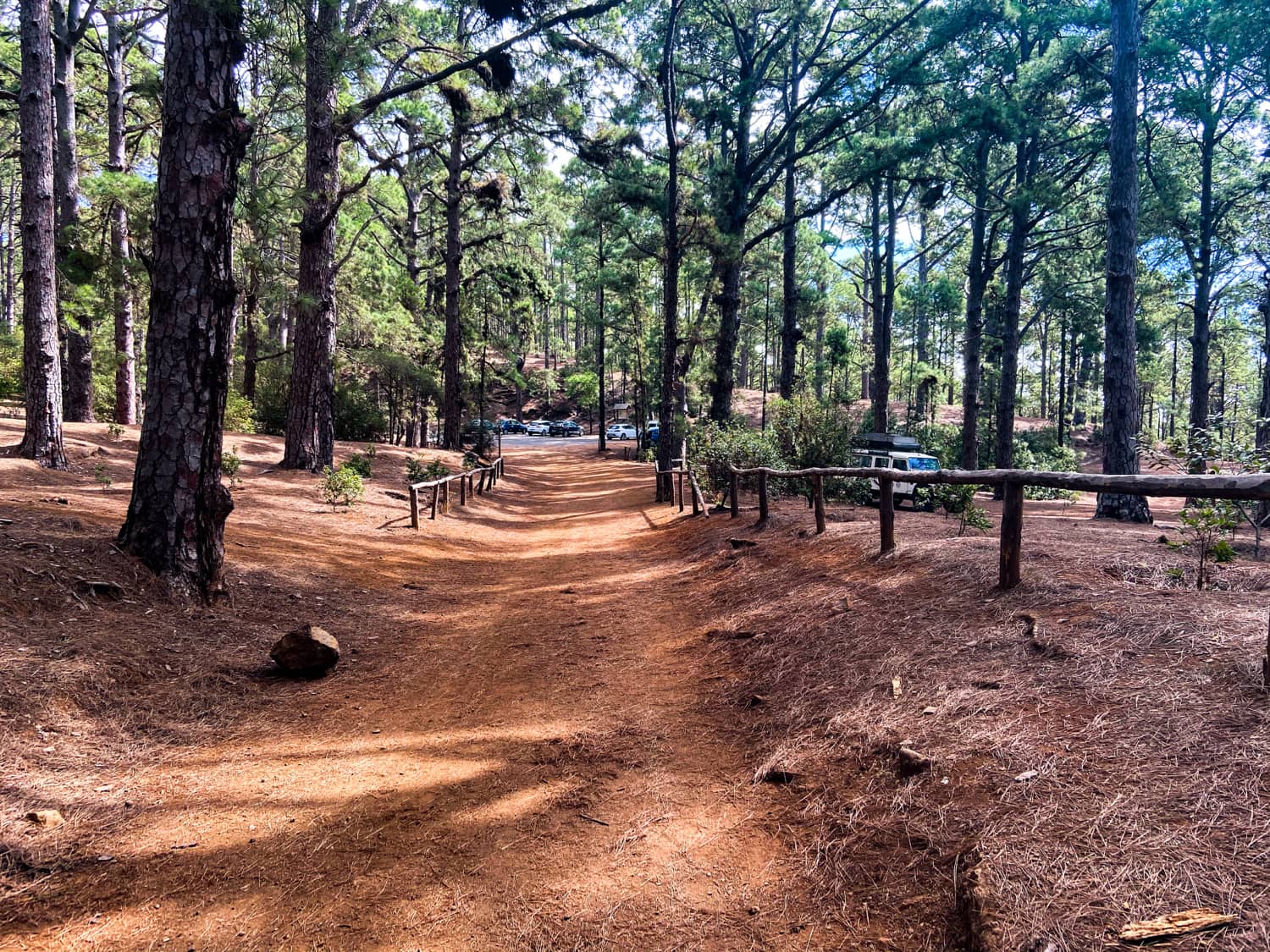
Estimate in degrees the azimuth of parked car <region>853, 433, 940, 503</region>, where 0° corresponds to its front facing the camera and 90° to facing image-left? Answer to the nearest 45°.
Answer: approximately 315°

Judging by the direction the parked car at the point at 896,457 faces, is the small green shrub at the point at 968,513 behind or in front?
in front

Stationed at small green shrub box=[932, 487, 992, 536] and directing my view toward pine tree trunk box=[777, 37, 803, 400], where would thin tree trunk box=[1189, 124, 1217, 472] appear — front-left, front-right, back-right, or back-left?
front-right

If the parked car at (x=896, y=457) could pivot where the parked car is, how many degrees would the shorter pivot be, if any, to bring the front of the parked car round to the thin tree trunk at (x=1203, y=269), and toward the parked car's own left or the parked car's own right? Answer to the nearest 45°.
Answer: approximately 90° to the parked car's own left

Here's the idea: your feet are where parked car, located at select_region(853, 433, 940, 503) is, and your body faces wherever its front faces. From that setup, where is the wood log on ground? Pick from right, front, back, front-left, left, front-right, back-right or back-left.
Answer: front-right

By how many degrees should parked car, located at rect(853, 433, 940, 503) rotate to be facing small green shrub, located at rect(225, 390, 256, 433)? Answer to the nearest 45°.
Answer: approximately 135° to its right

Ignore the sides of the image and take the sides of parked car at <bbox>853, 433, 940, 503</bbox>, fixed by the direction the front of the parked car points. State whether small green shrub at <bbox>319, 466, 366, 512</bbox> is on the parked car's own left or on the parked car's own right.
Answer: on the parked car's own right

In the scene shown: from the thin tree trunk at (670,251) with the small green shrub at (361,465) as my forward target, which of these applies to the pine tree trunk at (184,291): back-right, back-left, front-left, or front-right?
front-left

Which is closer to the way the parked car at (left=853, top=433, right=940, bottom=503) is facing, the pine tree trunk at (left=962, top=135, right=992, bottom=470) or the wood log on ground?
the wood log on ground

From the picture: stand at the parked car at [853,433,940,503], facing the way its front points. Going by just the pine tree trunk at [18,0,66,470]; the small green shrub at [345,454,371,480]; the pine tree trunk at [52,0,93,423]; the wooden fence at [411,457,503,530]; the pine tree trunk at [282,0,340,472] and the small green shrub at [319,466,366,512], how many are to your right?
6

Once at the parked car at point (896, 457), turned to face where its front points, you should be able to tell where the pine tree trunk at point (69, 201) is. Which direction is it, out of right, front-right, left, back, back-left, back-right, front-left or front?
right
